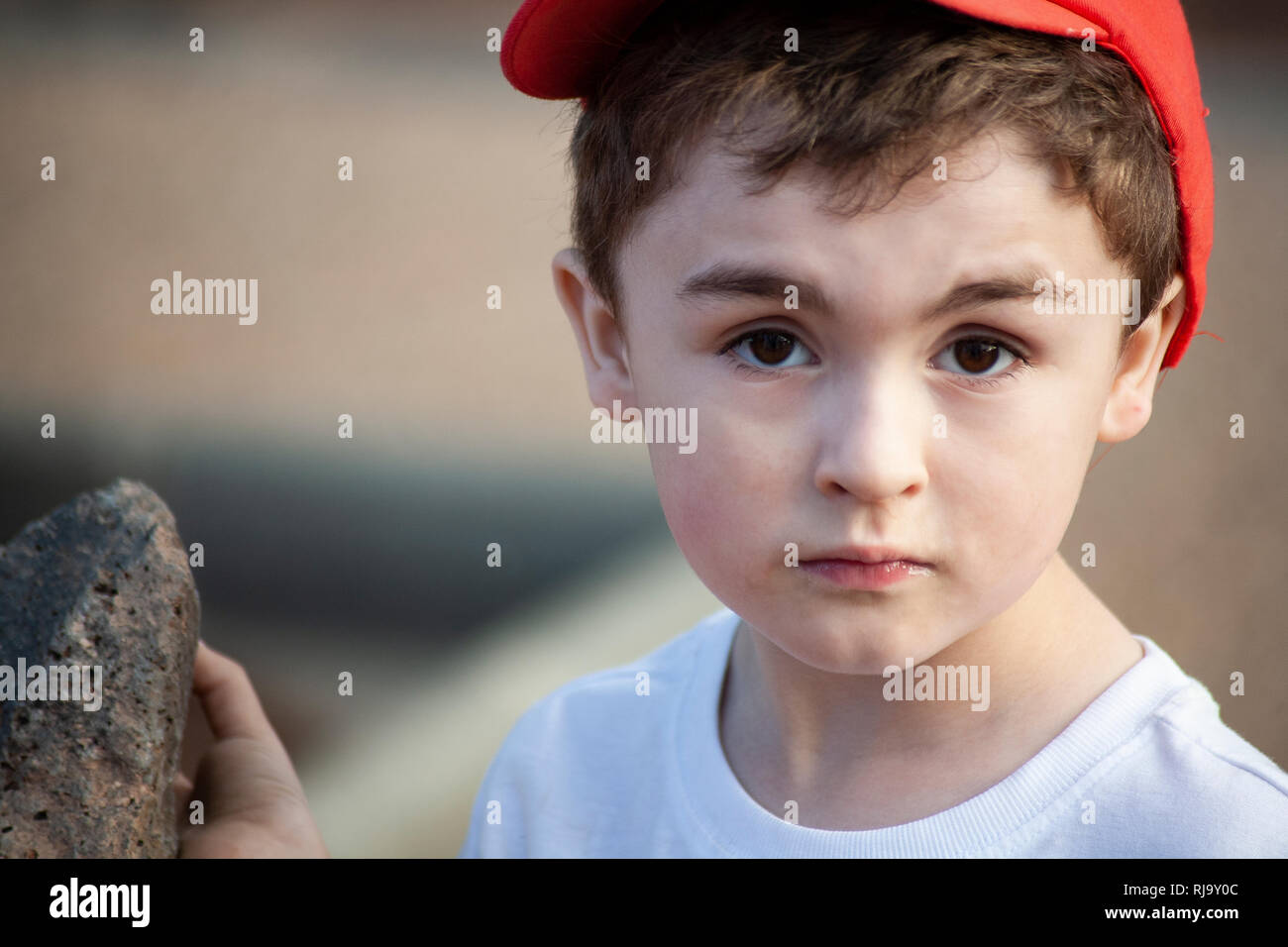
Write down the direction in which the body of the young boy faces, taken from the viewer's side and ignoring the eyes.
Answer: toward the camera
